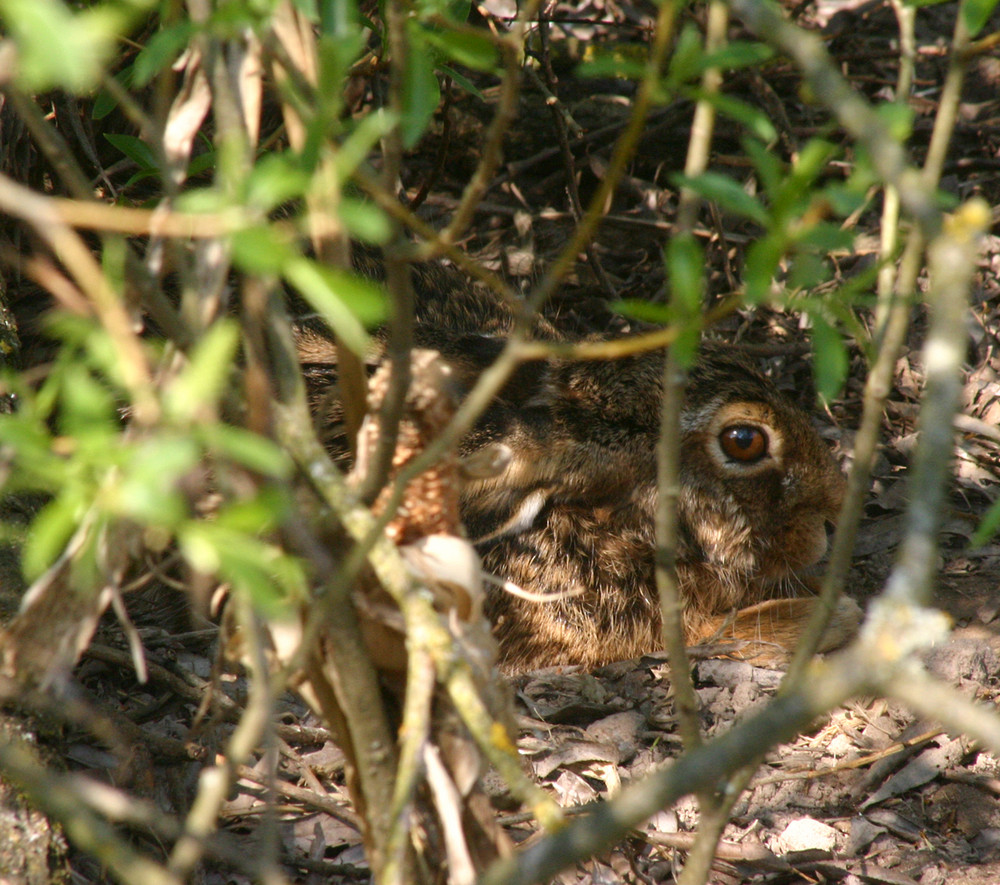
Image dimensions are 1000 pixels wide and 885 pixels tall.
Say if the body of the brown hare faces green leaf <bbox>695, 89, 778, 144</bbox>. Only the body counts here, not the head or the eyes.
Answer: no

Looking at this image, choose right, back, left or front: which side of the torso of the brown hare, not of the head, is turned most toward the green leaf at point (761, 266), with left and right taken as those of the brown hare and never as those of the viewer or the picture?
right

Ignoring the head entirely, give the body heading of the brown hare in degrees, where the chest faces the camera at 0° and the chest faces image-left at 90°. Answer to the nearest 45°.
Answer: approximately 270°

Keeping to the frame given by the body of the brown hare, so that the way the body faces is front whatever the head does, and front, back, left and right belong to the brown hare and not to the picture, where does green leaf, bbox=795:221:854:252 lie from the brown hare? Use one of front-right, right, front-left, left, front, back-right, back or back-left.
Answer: right

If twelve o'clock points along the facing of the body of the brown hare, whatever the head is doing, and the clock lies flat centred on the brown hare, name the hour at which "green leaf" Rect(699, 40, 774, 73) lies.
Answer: The green leaf is roughly at 3 o'clock from the brown hare.

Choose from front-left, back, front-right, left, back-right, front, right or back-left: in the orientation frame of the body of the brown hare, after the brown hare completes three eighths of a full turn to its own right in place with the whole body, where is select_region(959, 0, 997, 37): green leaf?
front-left

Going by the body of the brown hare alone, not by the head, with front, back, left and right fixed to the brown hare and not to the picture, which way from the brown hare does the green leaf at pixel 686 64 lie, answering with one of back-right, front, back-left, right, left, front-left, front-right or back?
right

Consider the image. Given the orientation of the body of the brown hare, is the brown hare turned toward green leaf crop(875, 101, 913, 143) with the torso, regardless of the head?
no
